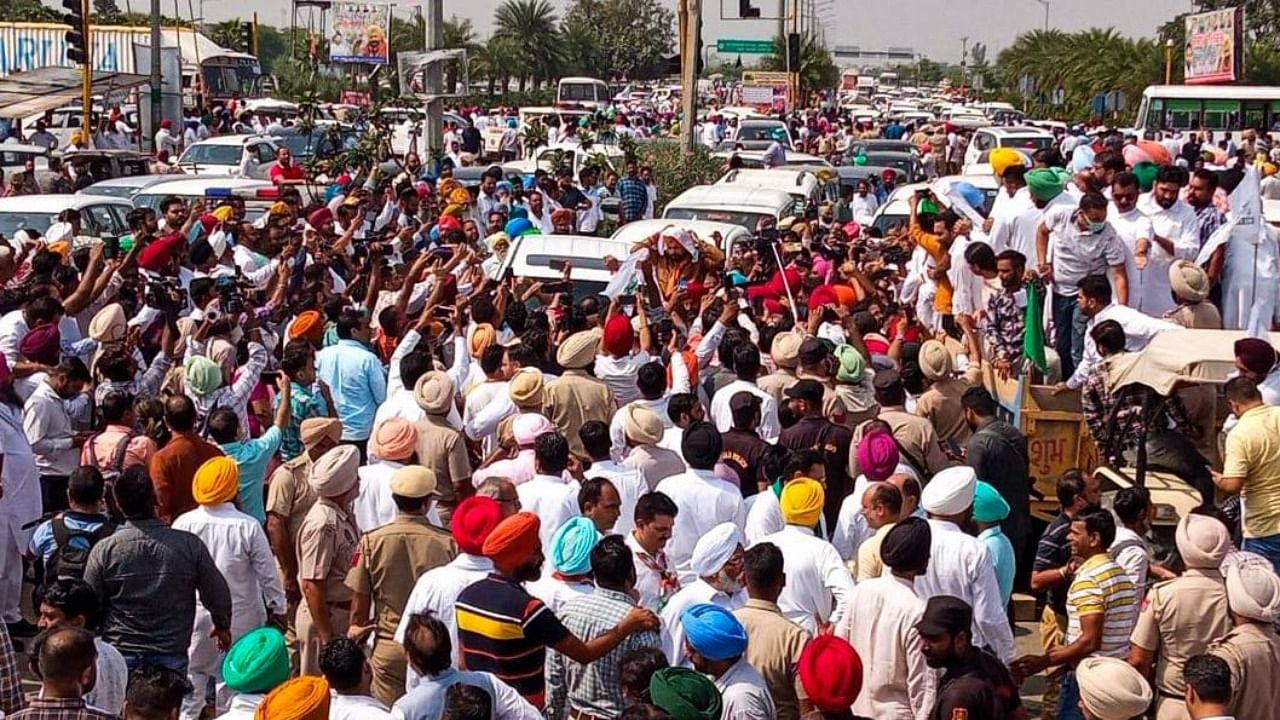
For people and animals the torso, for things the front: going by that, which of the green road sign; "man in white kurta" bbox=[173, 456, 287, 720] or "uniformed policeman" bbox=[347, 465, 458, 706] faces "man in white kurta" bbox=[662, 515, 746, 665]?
the green road sign

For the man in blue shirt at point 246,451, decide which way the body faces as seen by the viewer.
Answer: away from the camera

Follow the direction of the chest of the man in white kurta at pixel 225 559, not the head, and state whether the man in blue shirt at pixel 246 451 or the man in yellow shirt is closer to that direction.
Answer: the man in blue shirt

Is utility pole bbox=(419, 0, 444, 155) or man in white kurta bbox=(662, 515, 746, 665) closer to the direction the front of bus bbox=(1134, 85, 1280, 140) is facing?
the utility pole

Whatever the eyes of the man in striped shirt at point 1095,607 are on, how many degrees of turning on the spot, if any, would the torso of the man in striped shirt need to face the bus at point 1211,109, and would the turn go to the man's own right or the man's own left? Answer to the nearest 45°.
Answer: approximately 90° to the man's own right

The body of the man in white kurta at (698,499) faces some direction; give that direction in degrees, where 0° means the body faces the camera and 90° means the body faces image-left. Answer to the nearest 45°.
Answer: approximately 180°

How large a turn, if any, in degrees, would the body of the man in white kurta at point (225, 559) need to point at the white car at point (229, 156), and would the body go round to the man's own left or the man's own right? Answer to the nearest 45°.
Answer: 0° — they already face it

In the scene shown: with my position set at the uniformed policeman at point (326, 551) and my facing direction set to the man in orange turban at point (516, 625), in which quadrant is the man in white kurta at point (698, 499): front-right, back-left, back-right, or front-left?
front-left

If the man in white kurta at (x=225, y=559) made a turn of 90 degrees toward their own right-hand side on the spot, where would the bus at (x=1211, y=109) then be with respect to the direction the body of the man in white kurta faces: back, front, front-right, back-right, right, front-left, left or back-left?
front-left

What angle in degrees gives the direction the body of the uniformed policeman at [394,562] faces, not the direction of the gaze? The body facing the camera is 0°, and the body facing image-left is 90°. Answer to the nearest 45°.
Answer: approximately 180°

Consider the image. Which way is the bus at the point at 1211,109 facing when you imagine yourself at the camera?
facing to the left of the viewer

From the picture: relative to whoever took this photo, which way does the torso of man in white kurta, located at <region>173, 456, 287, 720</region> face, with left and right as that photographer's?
facing away from the viewer

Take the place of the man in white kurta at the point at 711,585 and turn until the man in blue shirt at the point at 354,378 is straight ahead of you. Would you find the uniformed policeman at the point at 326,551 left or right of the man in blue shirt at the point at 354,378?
left

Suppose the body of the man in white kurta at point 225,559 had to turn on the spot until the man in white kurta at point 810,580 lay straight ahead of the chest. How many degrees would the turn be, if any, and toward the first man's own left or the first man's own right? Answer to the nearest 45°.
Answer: approximately 135° to the first man's own right
